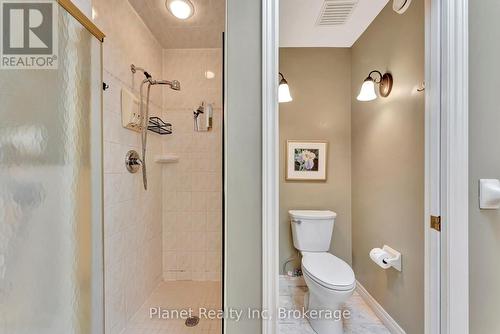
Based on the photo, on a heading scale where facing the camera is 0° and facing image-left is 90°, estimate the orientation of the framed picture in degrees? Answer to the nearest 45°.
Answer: approximately 0°

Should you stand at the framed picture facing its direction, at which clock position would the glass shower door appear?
The glass shower door is roughly at 1 o'clock from the framed picture.

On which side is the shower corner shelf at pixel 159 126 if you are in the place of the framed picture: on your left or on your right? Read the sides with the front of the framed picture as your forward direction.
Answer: on your right

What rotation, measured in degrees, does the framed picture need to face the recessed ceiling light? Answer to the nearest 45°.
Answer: approximately 45° to its right

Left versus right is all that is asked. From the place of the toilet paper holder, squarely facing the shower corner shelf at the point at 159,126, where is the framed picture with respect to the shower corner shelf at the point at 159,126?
right

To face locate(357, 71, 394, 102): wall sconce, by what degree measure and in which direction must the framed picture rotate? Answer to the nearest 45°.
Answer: approximately 45° to its left
